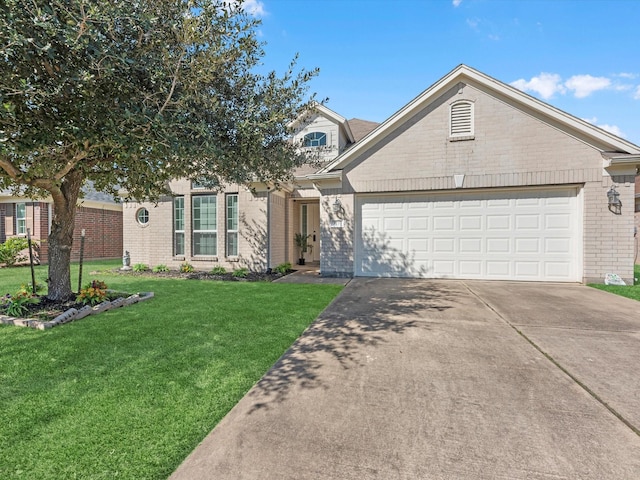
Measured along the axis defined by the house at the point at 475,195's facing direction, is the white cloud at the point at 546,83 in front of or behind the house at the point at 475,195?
behind

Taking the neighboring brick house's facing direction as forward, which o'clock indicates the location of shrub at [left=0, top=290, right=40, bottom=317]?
The shrub is roughly at 12 o'clock from the neighboring brick house.

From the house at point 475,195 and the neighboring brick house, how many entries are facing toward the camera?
2

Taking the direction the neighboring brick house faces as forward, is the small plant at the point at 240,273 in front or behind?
in front

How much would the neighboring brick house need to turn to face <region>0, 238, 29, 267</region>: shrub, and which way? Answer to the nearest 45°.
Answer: approximately 45° to its right

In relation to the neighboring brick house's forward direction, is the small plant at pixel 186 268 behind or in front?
in front

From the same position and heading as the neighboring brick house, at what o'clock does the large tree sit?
The large tree is roughly at 12 o'clock from the neighboring brick house.

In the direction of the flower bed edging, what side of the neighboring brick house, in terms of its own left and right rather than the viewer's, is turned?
front

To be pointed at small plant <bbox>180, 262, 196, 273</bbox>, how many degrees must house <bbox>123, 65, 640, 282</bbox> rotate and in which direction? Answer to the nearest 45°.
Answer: approximately 90° to its right

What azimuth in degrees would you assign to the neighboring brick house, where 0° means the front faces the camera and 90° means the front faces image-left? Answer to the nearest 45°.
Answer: approximately 0°

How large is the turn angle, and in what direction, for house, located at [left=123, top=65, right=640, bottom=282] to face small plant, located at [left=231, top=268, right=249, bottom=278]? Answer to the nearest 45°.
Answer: approximately 90° to its right
